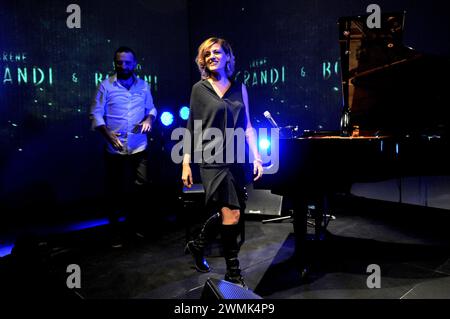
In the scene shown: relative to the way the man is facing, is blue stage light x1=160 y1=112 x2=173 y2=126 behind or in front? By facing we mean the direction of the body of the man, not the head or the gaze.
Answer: behind

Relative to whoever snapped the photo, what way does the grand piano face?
facing to the left of the viewer

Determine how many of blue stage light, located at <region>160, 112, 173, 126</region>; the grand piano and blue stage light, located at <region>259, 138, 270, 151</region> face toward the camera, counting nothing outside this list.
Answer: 2

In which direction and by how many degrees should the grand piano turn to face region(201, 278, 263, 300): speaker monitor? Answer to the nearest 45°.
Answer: approximately 90° to its left

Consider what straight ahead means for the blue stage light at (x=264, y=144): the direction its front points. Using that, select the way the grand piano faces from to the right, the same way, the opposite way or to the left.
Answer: to the right

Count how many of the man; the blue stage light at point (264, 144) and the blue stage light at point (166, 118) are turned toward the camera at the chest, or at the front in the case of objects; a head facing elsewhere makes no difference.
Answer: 3

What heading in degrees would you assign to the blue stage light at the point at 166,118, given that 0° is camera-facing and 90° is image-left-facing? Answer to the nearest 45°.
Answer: approximately 0°

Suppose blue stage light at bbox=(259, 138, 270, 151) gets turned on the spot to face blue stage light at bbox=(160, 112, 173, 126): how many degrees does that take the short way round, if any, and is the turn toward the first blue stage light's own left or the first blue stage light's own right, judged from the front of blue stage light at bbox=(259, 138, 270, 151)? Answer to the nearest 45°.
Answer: approximately 90° to the first blue stage light's own right

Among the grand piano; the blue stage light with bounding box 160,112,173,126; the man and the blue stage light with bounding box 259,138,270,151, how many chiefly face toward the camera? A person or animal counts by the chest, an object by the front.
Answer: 3

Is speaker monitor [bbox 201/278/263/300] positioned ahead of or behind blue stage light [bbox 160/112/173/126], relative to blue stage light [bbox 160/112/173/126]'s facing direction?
ahead
